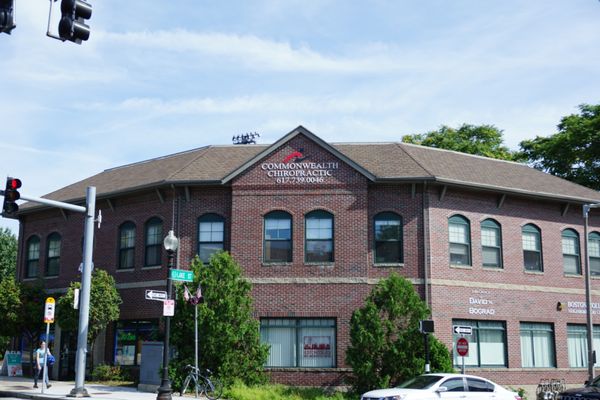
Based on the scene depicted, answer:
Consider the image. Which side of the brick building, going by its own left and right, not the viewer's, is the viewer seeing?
front

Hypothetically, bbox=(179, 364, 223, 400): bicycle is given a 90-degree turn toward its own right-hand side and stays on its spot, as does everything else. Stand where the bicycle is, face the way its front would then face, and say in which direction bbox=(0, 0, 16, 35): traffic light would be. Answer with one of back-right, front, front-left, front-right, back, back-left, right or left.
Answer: back

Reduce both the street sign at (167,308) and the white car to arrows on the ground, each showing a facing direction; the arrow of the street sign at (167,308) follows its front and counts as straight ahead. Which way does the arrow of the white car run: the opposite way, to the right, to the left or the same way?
to the right

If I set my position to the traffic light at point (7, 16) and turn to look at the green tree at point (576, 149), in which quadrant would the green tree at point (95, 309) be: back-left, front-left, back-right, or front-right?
front-left

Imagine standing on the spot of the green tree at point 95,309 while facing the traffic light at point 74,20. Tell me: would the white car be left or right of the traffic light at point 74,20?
left

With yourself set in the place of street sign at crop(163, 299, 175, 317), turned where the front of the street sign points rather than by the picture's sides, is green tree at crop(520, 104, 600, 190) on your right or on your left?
on your left

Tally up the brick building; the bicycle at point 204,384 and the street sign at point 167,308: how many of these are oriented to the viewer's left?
1

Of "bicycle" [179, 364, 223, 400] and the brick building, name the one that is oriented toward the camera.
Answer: the brick building

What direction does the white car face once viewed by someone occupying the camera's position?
facing the viewer and to the left of the viewer

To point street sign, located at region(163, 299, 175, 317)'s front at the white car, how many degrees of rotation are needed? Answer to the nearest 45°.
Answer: approximately 45° to its left

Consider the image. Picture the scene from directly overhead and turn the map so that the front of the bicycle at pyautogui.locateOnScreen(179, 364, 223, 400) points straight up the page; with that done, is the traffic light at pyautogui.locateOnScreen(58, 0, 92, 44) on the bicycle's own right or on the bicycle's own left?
on the bicycle's own left

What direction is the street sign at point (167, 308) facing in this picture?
toward the camera

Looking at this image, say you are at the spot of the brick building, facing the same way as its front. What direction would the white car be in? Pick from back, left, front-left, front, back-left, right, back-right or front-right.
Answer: front

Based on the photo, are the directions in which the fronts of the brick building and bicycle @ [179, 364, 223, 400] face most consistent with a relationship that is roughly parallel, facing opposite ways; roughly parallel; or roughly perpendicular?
roughly perpendicular

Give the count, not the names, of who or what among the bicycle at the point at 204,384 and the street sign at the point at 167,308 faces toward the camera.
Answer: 1

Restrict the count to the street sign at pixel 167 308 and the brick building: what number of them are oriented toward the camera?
2

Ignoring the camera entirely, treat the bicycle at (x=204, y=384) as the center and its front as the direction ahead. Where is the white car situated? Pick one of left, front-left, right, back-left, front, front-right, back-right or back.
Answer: back-left

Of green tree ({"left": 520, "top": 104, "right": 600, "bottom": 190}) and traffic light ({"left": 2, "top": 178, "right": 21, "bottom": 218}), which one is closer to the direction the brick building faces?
the traffic light

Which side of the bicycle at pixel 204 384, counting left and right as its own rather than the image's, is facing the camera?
left
